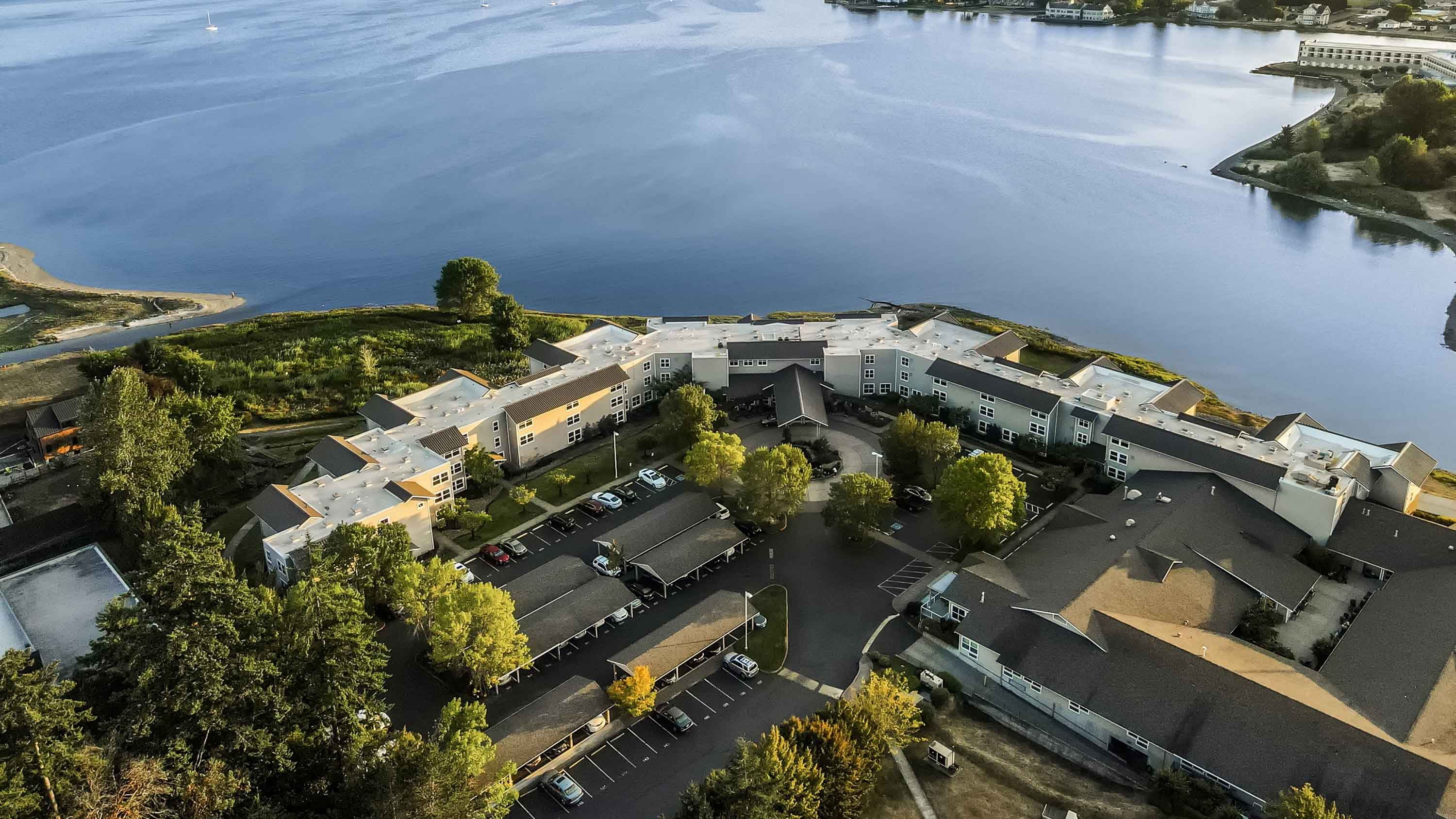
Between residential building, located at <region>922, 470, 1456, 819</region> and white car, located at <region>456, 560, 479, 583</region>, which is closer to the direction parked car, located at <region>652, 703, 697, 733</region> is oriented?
the white car

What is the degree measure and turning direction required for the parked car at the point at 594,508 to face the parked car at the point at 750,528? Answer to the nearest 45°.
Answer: approximately 180°

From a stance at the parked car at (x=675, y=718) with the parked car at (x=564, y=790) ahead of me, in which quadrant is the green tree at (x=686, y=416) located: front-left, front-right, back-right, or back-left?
back-right

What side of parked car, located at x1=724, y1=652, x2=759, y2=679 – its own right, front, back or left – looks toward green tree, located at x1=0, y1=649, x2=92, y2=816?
left

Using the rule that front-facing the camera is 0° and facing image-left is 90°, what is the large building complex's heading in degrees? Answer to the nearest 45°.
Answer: approximately 0°

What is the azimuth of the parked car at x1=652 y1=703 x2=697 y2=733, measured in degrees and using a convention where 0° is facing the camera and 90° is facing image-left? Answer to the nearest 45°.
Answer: approximately 135°

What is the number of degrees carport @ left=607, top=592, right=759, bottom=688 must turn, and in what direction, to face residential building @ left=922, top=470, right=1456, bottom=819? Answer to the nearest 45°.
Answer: approximately 45° to its left

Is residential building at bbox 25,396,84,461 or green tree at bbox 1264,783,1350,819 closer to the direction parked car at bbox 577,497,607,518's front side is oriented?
the residential building

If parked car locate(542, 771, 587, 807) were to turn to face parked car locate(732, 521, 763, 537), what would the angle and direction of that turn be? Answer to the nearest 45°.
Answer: approximately 90° to its right

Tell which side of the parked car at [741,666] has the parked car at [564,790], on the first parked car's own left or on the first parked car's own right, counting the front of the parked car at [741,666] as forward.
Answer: on the first parked car's own left

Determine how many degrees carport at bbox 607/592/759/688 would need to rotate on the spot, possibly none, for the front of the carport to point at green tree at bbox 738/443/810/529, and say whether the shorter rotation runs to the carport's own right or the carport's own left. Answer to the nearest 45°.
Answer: approximately 90° to the carport's own left

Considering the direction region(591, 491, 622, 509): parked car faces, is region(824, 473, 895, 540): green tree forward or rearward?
rearward

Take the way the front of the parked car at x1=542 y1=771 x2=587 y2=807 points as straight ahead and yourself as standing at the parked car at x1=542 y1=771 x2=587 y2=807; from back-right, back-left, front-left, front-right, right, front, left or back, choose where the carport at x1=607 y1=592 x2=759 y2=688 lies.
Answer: right
